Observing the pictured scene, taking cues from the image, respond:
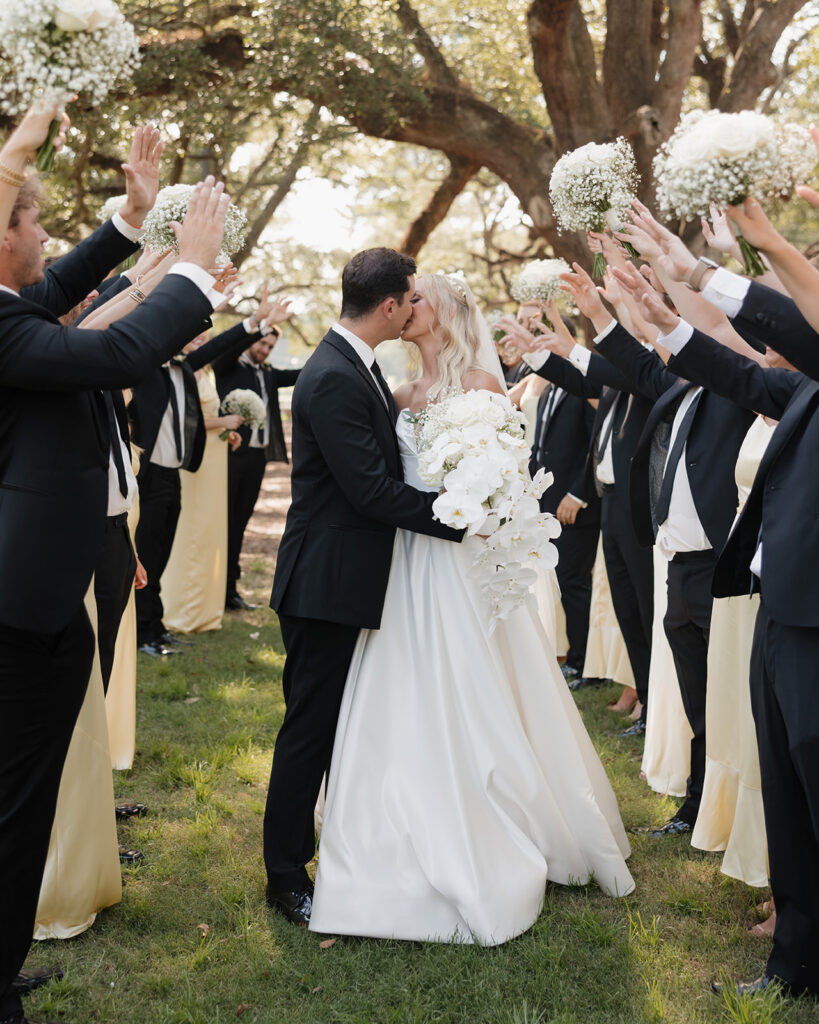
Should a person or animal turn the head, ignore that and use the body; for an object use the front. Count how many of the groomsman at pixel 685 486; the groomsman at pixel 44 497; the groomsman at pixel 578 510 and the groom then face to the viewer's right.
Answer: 2

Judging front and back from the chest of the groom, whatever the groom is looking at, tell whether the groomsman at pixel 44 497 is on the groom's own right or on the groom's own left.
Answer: on the groom's own right

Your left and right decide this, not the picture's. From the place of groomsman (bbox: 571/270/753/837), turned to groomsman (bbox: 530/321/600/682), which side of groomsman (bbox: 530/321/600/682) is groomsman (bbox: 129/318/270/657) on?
left

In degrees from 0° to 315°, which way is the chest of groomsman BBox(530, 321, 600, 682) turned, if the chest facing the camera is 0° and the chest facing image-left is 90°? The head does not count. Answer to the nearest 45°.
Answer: approximately 45°

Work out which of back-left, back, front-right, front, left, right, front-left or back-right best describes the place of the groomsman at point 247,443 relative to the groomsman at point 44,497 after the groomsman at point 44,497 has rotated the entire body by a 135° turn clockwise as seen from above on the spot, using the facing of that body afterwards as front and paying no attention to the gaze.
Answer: back-right

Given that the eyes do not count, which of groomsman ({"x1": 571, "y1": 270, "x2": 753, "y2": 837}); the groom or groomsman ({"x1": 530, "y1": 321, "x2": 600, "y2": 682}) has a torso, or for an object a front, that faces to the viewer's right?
the groom

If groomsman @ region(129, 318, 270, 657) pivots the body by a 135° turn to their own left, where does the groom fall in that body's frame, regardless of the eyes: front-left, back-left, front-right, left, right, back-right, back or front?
back

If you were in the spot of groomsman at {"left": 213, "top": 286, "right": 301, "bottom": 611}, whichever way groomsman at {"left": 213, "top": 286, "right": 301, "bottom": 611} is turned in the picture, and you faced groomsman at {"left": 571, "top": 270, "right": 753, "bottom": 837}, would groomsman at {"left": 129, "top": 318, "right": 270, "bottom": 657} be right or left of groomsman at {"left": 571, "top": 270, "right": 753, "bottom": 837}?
right

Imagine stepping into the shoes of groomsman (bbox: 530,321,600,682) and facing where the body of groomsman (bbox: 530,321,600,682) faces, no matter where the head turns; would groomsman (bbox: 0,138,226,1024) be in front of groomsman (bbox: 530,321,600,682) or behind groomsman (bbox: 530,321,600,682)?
in front

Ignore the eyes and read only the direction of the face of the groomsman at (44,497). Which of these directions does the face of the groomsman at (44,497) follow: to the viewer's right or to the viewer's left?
to the viewer's right

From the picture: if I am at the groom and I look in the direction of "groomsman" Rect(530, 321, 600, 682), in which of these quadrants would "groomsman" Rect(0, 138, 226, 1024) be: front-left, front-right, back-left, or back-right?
back-left

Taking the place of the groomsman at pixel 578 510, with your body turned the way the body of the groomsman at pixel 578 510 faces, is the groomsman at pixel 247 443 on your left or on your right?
on your right

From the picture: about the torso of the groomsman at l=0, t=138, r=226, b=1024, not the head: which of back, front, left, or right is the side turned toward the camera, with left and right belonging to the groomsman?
right

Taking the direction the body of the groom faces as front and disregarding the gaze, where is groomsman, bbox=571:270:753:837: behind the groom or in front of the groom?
in front

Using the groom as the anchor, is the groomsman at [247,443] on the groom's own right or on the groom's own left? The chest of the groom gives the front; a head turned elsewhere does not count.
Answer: on the groom's own left

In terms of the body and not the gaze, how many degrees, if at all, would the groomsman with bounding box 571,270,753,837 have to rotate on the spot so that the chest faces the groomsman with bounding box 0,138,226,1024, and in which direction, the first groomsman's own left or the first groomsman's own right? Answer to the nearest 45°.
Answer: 0° — they already face them

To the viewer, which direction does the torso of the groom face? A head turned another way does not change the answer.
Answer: to the viewer's right

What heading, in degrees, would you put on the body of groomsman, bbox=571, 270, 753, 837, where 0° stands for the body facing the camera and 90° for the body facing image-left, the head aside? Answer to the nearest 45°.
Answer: approximately 45°

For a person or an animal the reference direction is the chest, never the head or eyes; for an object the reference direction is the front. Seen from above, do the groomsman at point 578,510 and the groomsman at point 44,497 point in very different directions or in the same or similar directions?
very different directions
